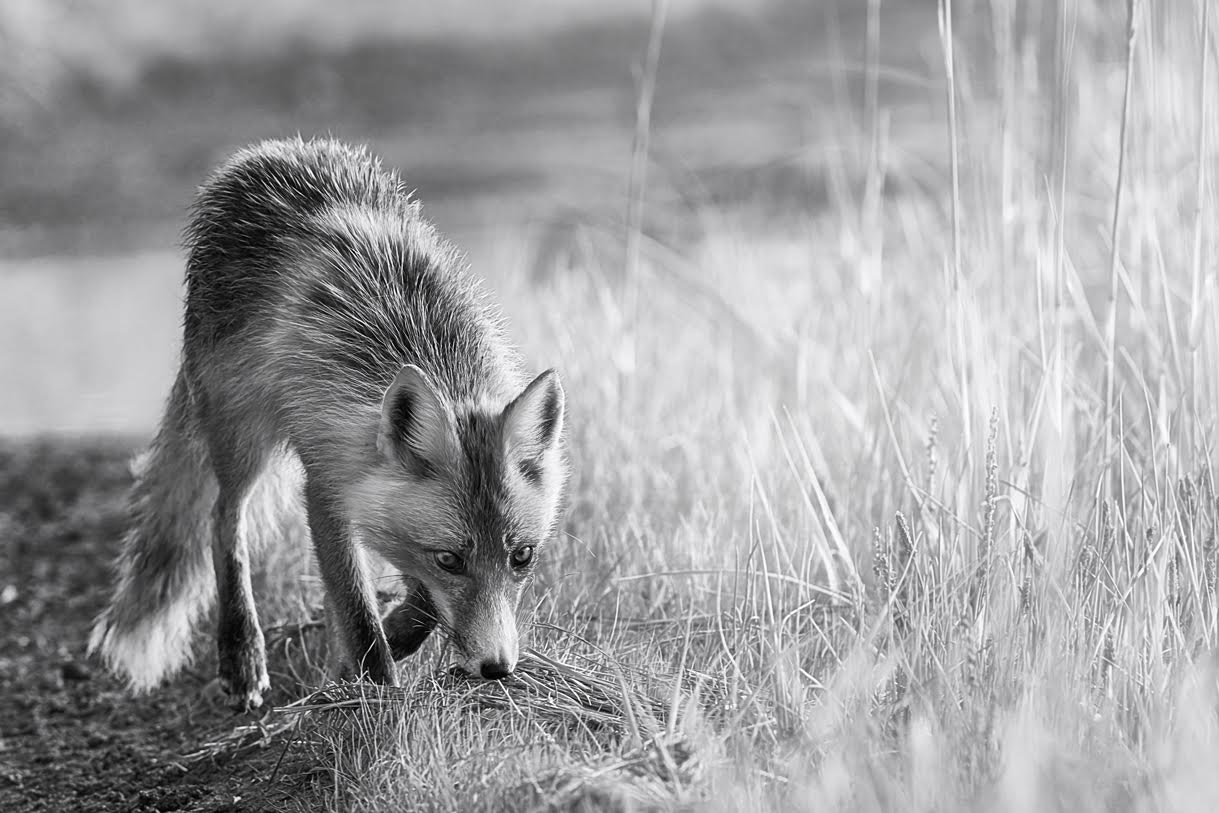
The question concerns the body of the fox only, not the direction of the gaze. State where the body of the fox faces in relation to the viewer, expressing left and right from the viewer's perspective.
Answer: facing the viewer and to the right of the viewer
